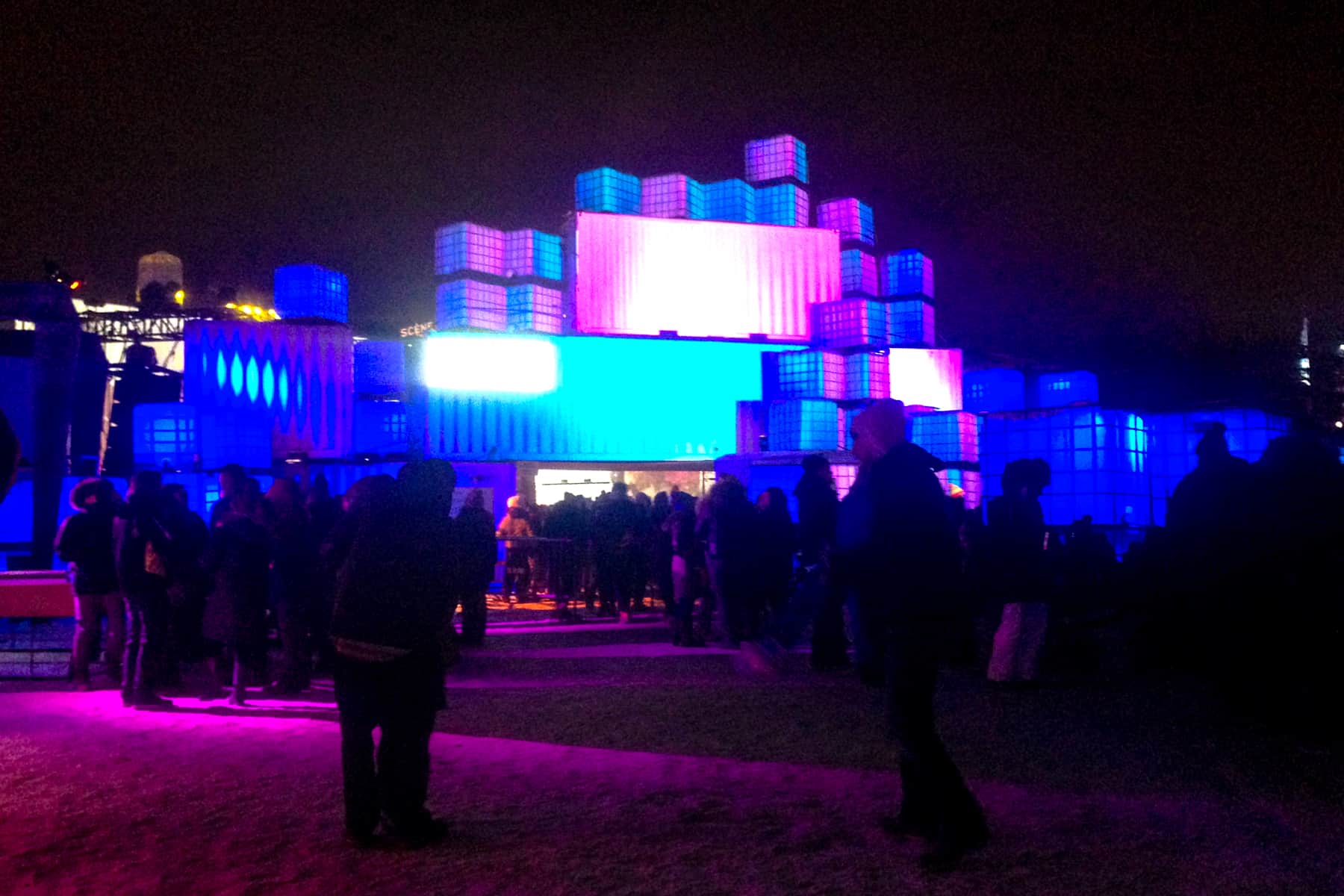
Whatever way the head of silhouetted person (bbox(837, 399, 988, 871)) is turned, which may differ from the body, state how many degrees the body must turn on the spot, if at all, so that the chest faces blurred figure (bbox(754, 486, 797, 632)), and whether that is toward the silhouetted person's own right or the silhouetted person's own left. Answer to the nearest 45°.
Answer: approximately 90° to the silhouetted person's own right

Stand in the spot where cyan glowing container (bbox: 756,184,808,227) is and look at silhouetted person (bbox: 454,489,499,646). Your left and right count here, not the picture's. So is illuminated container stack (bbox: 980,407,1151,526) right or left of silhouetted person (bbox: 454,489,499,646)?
left

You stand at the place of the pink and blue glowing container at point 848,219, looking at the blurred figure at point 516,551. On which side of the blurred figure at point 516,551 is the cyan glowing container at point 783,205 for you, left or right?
right

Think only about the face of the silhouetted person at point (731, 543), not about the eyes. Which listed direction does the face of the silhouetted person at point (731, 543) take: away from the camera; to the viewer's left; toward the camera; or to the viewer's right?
away from the camera

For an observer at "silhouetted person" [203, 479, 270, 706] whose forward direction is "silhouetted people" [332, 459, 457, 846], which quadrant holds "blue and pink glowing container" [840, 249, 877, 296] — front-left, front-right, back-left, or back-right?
back-left

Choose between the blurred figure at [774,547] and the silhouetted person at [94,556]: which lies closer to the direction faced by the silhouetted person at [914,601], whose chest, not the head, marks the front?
the silhouetted person

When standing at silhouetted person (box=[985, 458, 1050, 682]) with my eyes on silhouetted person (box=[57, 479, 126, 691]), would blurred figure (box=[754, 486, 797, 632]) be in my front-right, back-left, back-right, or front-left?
front-right

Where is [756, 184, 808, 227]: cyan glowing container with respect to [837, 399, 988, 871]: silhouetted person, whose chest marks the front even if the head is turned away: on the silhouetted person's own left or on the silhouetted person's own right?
on the silhouetted person's own right
